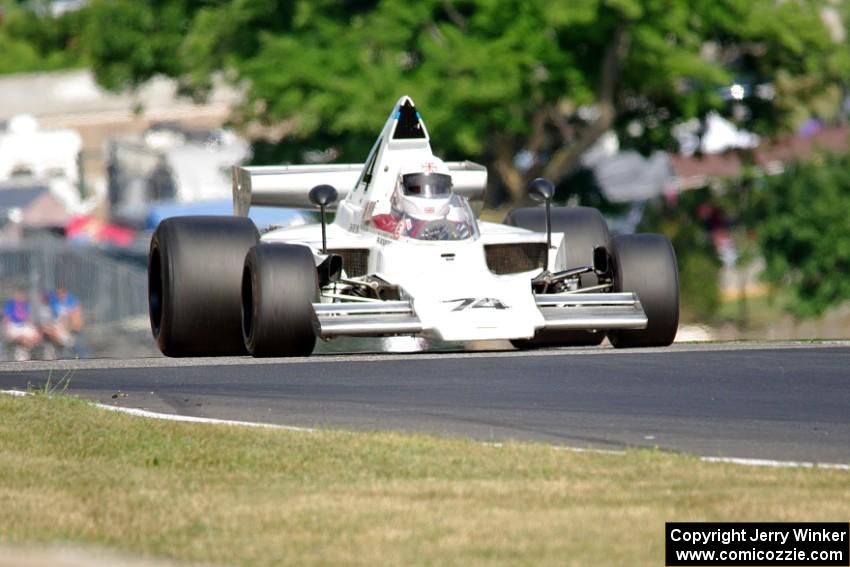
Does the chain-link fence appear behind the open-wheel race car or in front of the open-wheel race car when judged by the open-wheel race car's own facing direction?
behind

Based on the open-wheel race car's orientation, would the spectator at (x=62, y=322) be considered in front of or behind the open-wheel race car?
behind

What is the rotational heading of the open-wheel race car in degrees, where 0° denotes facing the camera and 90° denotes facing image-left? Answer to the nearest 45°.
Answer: approximately 0°

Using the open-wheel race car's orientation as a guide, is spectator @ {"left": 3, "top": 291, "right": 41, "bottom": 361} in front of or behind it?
behind
